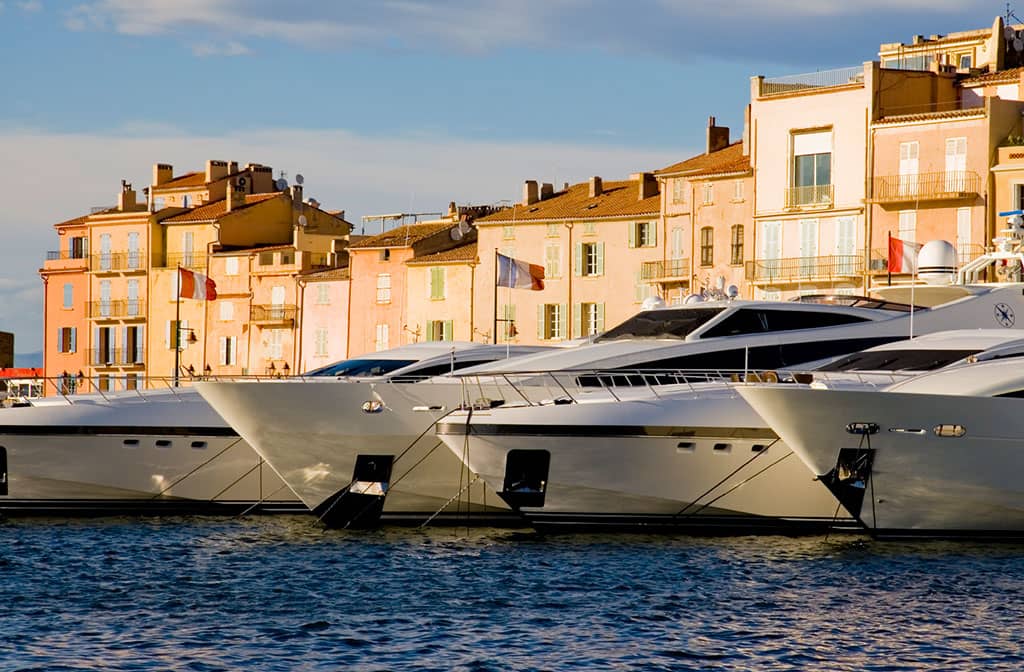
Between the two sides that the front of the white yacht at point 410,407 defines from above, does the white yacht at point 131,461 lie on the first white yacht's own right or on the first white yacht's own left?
on the first white yacht's own right

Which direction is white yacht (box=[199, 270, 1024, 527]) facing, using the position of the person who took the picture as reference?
facing the viewer and to the left of the viewer

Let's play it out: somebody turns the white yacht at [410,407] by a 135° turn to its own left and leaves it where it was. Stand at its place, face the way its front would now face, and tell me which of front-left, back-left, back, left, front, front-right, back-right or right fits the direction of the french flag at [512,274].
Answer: left

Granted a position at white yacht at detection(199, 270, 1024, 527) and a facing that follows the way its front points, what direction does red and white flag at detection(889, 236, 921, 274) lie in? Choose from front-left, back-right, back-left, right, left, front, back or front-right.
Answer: back
